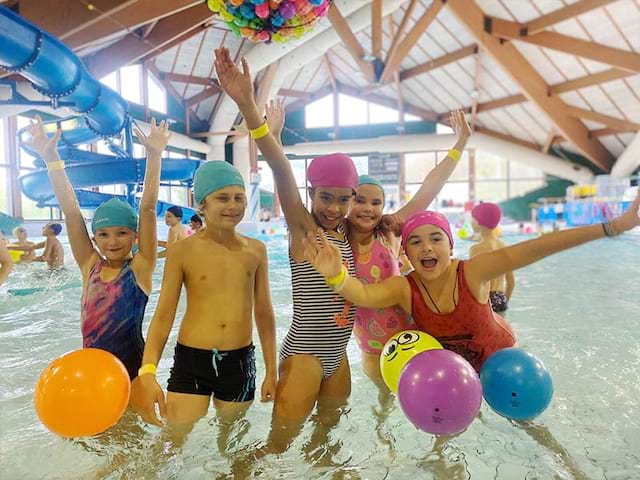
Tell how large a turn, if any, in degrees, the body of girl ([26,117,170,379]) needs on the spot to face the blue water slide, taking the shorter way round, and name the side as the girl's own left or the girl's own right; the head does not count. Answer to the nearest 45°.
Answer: approximately 180°

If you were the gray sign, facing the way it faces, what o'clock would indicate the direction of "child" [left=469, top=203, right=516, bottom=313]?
The child is roughly at 12 o'clock from the gray sign.

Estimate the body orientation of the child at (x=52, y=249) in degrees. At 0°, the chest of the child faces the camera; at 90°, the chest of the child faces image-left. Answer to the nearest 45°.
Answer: approximately 90°

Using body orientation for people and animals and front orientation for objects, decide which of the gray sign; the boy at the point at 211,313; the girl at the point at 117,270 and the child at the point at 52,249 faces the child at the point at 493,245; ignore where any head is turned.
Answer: the gray sign

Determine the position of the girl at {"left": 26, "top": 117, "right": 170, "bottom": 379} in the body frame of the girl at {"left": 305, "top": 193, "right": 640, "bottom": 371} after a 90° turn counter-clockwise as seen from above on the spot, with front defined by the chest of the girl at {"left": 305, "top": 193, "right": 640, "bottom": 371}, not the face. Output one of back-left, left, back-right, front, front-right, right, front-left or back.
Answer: back

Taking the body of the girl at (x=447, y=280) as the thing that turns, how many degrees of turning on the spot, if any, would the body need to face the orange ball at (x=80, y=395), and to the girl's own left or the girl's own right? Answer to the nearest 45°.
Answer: approximately 45° to the girl's own right

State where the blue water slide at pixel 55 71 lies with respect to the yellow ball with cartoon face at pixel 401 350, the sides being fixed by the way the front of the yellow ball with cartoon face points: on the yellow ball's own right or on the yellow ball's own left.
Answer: on the yellow ball's own right

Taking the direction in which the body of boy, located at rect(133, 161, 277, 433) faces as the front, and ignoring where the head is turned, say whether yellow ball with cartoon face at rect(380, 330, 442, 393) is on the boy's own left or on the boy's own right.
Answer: on the boy's own left
